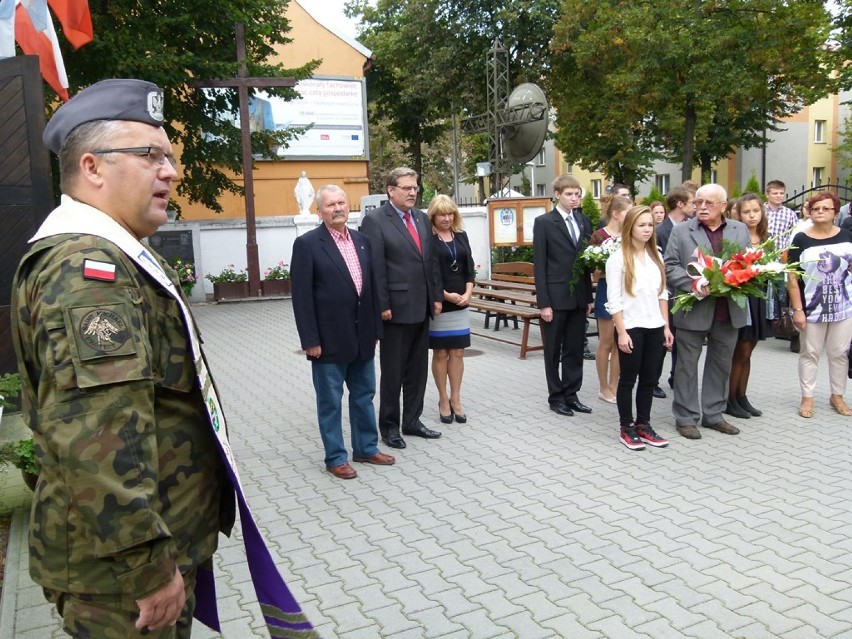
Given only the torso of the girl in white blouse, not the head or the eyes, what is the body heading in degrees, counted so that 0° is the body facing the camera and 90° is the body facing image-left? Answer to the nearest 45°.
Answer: approximately 315°

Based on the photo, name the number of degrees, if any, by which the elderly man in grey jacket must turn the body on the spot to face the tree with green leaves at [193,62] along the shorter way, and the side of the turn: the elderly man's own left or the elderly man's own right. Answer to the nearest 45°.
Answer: approximately 180°

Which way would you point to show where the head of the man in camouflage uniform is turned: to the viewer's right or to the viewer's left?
to the viewer's right

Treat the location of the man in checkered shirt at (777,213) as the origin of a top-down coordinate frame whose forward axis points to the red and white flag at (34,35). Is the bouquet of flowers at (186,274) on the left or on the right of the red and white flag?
right

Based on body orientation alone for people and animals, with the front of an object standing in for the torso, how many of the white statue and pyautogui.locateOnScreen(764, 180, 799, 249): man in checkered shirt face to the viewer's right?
0

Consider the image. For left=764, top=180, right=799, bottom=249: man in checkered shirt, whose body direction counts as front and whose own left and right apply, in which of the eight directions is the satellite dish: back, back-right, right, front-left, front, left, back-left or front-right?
back-right

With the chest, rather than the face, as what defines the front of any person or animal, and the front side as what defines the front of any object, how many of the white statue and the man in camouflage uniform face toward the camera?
1
